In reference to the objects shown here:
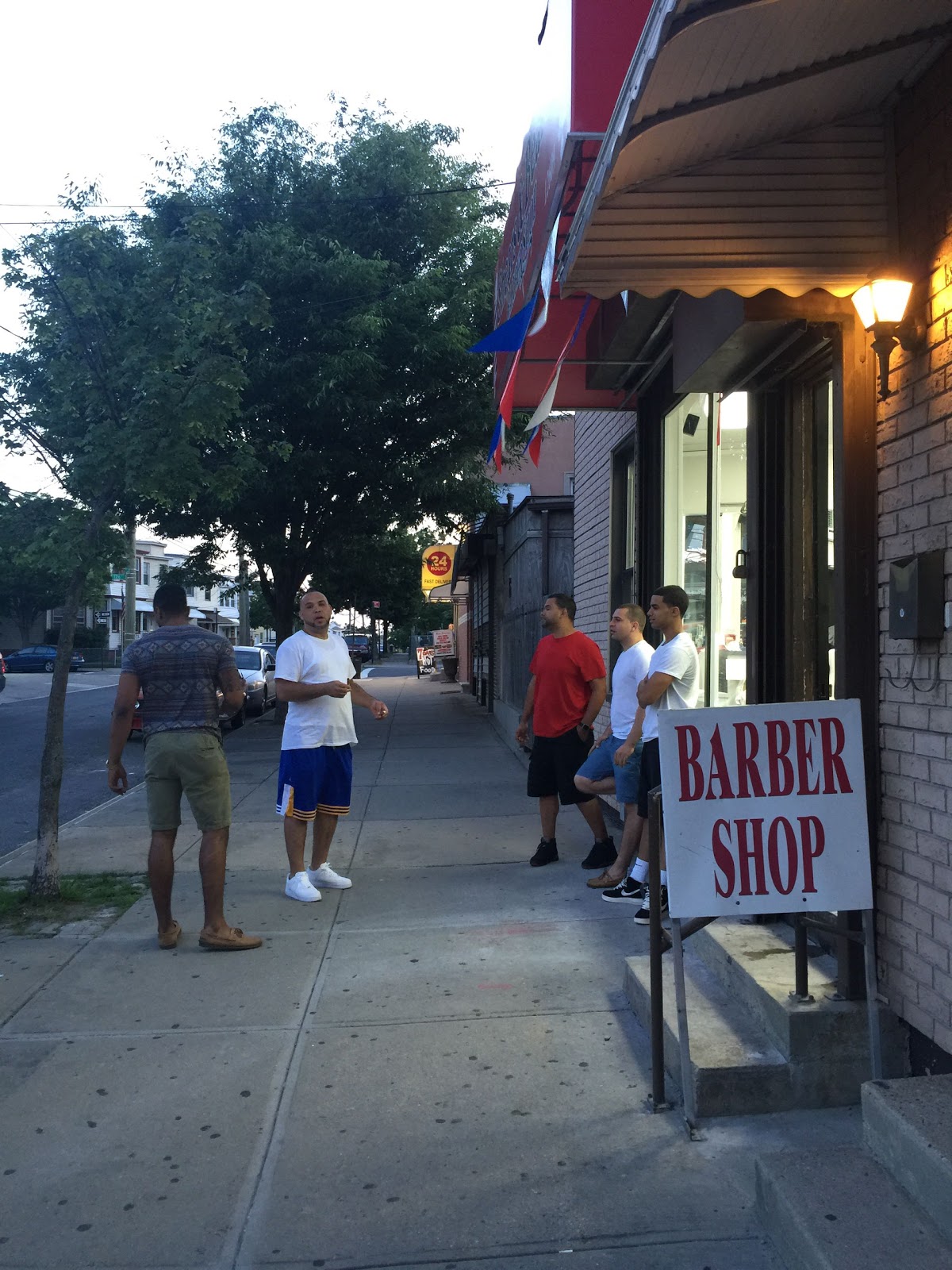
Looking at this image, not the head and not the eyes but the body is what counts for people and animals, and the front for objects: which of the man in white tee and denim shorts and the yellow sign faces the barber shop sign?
the yellow sign

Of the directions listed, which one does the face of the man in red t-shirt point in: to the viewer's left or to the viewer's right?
to the viewer's left

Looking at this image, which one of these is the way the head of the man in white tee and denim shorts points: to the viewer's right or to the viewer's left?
to the viewer's left

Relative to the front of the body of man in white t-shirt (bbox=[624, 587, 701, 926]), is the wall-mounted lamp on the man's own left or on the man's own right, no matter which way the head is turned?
on the man's own left

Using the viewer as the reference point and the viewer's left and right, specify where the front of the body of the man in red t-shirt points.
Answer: facing the viewer and to the left of the viewer

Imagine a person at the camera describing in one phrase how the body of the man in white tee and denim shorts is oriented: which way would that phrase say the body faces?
to the viewer's left

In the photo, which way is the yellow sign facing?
toward the camera

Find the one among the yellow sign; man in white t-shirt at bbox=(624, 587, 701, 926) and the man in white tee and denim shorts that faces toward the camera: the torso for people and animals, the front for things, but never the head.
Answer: the yellow sign

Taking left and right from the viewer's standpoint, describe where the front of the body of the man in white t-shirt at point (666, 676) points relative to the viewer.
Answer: facing to the left of the viewer

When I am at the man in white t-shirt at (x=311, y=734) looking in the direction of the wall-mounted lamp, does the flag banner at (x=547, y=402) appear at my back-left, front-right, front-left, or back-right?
front-left

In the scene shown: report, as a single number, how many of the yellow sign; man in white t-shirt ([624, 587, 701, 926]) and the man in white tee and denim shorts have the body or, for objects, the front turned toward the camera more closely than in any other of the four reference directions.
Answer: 1

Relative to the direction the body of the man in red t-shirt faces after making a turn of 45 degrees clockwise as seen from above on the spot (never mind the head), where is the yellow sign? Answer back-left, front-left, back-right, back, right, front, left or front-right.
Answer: right

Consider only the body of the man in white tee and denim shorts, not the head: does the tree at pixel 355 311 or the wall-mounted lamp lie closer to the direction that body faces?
the tree

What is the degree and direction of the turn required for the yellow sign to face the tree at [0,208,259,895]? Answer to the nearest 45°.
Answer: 0° — it already faces it

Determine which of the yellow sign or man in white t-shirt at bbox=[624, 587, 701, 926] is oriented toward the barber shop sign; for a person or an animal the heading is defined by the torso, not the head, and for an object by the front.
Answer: the yellow sign

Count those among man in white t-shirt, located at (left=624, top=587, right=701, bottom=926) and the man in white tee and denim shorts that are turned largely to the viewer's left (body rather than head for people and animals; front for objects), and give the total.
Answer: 2
